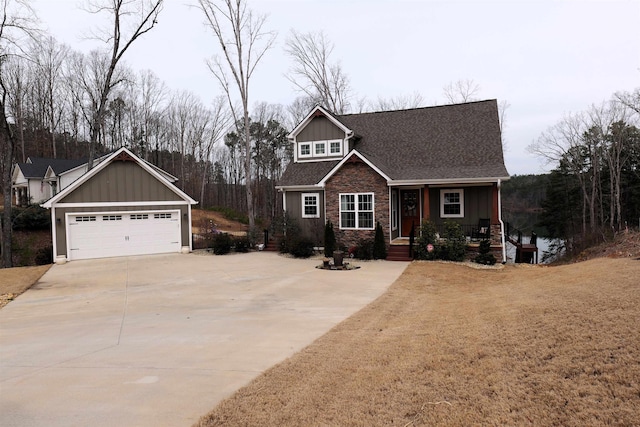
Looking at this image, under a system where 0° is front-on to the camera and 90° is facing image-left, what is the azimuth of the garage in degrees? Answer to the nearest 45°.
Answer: approximately 0°

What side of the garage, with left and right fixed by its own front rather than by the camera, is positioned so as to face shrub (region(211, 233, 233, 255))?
left

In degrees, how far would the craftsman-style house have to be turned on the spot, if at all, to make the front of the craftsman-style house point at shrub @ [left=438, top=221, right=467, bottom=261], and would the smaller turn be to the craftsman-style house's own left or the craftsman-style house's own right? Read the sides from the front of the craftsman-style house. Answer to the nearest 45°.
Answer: approximately 45° to the craftsman-style house's own left

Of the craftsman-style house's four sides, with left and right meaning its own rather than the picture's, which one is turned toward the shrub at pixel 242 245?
right

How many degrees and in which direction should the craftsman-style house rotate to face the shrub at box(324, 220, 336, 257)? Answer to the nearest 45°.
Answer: approximately 45° to its right

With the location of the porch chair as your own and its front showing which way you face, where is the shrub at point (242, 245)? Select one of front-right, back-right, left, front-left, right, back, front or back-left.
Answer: front-right

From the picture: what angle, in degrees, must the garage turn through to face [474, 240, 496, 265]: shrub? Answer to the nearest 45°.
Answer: approximately 45° to its left

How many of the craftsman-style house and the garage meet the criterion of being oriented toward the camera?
2

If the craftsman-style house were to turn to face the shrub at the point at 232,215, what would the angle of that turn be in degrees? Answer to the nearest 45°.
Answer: approximately 135° to its right

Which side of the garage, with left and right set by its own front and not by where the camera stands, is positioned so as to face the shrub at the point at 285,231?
left
